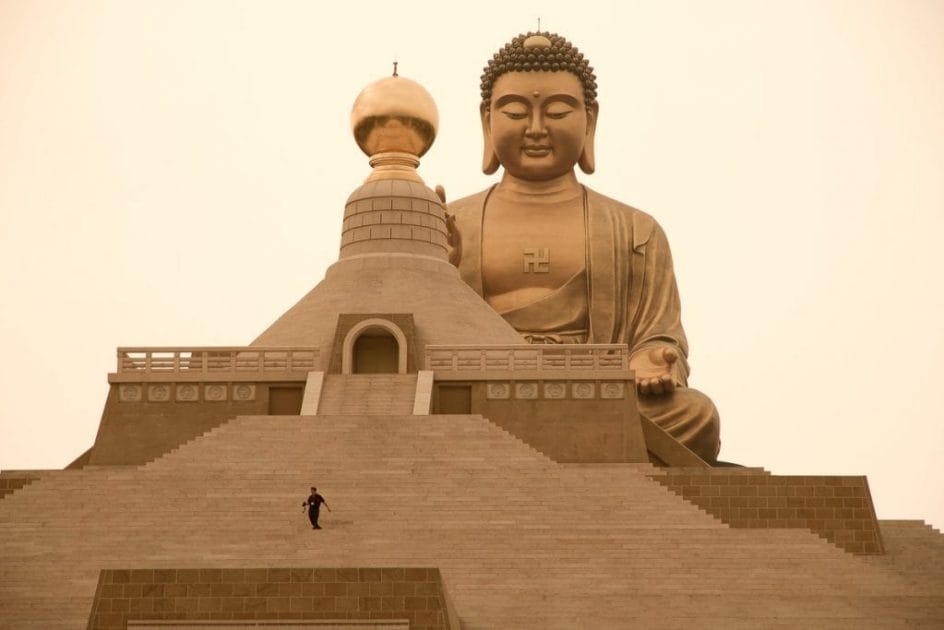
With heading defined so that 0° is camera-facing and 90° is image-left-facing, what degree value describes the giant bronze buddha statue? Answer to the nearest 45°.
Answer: approximately 0°

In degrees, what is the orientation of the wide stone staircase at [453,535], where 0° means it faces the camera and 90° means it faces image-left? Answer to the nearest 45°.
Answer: approximately 0°

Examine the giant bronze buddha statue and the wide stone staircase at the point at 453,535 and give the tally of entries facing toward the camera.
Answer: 2
